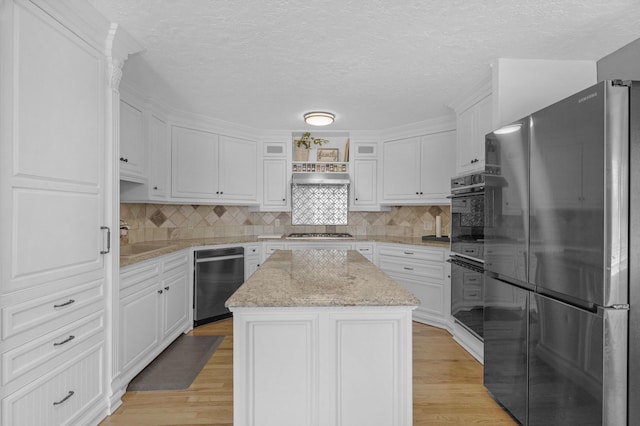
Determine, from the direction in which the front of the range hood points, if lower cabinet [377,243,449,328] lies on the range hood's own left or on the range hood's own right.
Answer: on the range hood's own left

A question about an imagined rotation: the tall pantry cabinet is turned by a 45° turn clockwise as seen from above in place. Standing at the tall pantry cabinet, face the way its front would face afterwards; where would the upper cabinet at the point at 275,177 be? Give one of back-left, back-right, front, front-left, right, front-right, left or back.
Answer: back-left

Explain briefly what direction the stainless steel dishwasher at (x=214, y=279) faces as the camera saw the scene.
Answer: facing the viewer and to the right of the viewer

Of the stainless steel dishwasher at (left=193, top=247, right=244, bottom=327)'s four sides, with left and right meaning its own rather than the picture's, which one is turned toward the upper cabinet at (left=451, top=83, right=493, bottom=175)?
front

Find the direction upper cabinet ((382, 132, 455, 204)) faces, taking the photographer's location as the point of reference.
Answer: facing the viewer and to the left of the viewer

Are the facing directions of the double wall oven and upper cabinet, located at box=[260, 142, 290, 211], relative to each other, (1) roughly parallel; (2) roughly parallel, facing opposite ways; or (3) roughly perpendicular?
roughly perpendicular

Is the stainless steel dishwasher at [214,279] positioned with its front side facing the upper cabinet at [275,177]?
no

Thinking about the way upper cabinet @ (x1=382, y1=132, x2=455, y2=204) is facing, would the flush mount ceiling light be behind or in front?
in front

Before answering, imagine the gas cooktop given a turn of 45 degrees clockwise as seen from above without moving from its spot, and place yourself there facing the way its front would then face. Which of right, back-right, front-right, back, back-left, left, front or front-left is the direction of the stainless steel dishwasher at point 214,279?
front

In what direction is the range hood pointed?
toward the camera

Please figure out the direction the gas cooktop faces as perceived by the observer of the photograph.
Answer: facing the viewer

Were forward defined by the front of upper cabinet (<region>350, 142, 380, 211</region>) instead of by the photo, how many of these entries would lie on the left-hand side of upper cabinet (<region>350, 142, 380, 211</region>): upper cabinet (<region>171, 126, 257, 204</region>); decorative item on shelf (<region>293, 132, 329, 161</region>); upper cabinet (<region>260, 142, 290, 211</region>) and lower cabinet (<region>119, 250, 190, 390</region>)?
0

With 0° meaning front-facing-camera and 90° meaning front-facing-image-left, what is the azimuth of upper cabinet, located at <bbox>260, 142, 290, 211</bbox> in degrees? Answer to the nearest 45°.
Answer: approximately 0°

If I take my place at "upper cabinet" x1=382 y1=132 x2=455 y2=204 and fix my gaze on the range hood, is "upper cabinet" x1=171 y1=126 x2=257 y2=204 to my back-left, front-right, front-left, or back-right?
front-left
